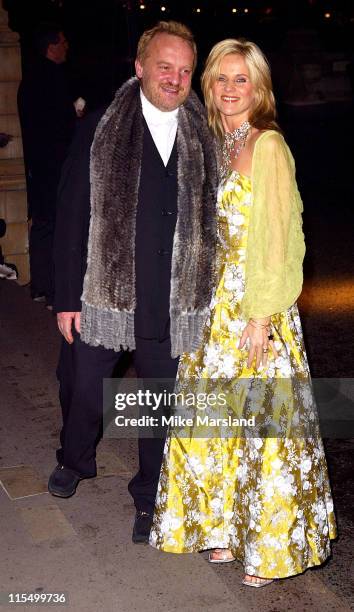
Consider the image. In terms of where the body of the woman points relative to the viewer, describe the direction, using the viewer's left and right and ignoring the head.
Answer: facing the viewer and to the left of the viewer

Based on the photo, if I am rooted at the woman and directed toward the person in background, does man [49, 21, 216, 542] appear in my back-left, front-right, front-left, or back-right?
front-left

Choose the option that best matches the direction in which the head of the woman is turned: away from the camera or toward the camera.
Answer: toward the camera

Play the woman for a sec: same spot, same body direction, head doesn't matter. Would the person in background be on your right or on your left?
on your right

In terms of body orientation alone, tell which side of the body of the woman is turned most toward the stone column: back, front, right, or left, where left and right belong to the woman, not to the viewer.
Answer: right
